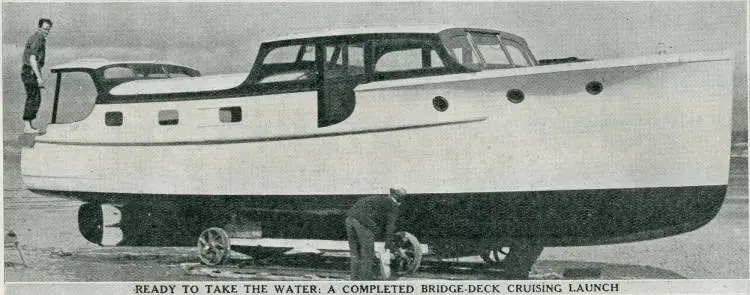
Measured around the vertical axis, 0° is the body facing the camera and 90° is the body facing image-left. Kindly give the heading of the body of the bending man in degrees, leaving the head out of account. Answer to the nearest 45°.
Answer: approximately 270°

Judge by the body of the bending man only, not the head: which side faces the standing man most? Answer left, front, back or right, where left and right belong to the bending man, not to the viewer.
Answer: back

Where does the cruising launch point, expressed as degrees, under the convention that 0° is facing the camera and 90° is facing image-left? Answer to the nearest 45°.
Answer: approximately 270°

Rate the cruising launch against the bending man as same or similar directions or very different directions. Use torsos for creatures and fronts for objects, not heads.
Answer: same or similar directions
